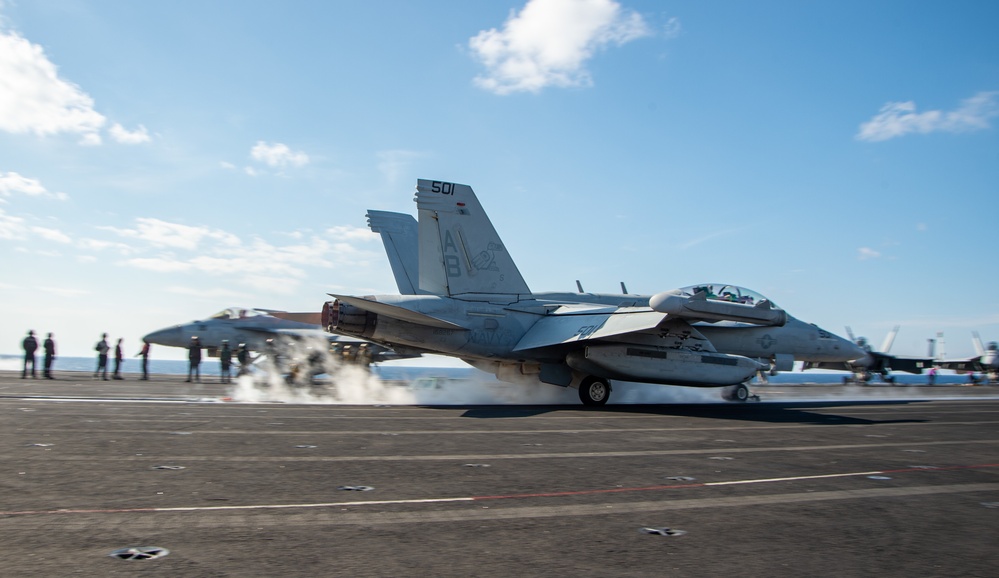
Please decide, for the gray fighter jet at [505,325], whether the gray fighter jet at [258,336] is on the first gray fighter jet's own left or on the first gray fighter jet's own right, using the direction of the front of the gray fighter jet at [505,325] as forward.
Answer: on the first gray fighter jet's own left

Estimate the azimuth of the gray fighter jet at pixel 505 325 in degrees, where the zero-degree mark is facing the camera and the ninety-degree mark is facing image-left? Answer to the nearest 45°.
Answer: approximately 225°
